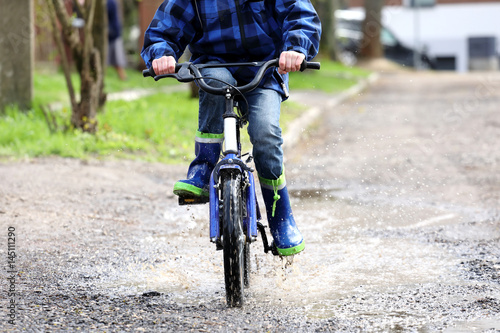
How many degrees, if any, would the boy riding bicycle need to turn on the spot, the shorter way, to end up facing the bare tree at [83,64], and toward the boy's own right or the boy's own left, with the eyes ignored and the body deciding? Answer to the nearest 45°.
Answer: approximately 180°

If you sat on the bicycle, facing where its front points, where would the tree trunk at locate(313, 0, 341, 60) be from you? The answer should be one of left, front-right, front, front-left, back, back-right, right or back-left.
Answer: back

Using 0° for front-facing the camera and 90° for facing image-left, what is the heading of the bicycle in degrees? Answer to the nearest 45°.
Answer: approximately 0°

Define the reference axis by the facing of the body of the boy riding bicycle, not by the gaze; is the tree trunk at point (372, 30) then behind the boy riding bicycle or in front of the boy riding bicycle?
behind

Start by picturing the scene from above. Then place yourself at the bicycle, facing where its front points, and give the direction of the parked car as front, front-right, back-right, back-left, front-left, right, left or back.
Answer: back

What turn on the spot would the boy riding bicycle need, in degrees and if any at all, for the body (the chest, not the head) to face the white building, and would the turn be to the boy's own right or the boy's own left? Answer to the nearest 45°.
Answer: approximately 180°

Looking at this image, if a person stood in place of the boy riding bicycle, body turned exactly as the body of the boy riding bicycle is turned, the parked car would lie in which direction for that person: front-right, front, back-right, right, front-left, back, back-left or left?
back

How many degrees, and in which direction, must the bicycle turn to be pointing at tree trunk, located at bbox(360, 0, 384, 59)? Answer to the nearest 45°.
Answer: approximately 180°

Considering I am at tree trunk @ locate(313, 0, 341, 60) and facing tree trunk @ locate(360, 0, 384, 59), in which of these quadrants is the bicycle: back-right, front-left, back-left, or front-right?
back-right

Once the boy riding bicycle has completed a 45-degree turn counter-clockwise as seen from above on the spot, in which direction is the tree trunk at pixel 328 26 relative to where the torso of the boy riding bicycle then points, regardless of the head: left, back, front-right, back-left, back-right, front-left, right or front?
back-left
